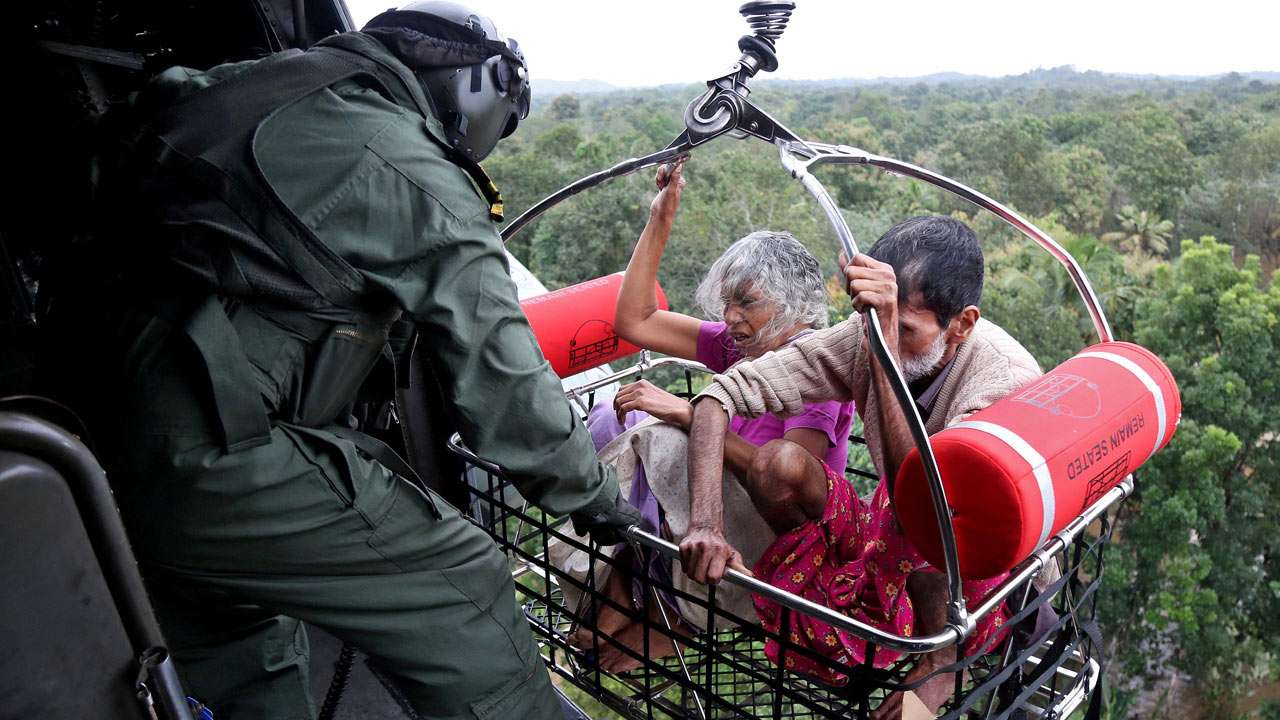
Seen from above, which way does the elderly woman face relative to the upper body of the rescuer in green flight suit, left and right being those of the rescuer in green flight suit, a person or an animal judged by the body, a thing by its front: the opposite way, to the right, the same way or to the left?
the opposite way

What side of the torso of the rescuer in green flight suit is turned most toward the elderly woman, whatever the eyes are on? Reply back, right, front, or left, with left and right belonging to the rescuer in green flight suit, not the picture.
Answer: front

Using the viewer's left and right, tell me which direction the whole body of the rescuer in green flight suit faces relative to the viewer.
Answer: facing away from the viewer and to the right of the viewer

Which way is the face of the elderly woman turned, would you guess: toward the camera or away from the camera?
toward the camera

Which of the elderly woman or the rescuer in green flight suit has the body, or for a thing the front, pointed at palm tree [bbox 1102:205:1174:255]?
the rescuer in green flight suit

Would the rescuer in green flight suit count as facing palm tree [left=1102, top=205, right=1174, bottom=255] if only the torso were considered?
yes

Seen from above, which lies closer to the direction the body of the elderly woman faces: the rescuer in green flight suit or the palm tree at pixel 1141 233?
the rescuer in green flight suit

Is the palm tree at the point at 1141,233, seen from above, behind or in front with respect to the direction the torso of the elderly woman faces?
behind

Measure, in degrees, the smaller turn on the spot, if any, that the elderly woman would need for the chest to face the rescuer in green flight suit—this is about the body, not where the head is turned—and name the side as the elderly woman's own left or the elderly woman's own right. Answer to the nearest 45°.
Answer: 0° — they already face them

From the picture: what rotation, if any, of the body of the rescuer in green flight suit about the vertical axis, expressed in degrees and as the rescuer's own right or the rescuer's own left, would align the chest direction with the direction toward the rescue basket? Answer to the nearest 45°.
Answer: approximately 45° to the rescuer's own right

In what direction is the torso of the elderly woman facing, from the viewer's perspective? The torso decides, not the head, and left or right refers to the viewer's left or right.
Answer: facing the viewer and to the left of the viewer
